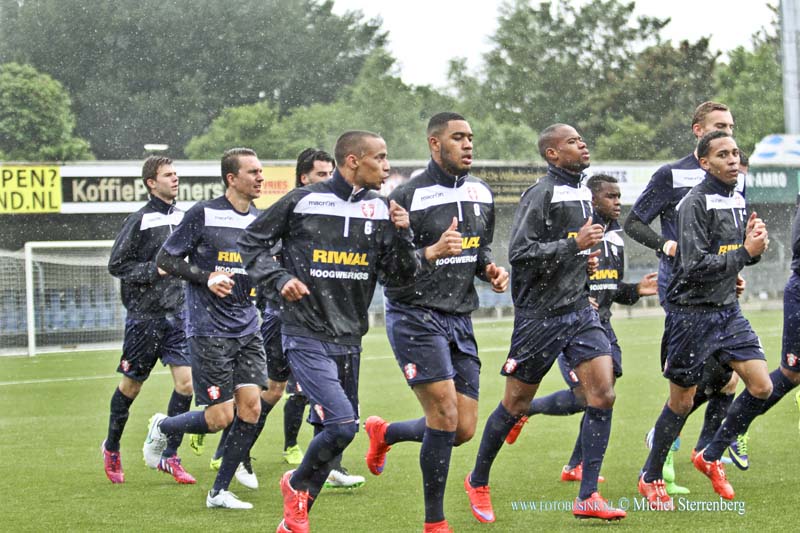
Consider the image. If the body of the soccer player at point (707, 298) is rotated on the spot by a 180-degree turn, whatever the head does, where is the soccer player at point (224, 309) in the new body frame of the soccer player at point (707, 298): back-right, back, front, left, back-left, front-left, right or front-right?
front-left

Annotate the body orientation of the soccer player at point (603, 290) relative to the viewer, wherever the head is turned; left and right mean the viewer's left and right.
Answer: facing the viewer and to the right of the viewer

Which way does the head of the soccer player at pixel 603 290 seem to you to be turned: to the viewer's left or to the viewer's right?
to the viewer's right

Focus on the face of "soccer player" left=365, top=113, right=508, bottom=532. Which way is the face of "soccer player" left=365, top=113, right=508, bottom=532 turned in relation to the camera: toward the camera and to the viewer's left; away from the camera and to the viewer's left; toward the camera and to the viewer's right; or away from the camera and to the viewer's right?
toward the camera and to the viewer's right

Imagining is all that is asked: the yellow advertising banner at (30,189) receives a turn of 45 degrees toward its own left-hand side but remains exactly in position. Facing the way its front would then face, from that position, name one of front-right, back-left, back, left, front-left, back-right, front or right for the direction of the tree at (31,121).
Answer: back-left

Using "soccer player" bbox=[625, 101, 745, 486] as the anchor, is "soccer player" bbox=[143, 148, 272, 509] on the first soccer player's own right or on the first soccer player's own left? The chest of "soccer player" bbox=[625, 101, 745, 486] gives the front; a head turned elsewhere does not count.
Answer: on the first soccer player's own right

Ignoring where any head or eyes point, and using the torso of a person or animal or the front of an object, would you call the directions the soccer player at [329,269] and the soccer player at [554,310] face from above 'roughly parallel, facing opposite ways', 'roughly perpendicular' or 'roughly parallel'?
roughly parallel

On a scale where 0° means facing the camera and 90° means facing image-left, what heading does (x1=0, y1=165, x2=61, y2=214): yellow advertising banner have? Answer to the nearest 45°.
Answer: approximately 0°

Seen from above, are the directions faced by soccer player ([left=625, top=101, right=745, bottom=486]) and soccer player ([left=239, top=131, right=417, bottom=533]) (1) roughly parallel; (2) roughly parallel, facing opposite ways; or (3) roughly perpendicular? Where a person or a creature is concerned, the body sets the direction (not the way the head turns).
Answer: roughly parallel

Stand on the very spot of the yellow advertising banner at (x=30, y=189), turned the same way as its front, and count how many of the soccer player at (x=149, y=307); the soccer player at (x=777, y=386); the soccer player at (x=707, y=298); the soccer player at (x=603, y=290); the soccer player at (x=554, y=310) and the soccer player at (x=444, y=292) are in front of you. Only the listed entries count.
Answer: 6

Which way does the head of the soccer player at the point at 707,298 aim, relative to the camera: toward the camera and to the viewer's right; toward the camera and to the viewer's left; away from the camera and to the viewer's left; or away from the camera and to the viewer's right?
toward the camera and to the viewer's right
